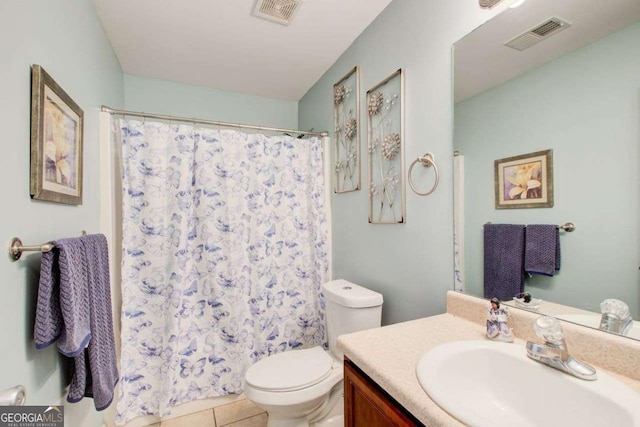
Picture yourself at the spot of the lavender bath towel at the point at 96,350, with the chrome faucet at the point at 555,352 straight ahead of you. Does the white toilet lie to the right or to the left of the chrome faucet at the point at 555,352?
left

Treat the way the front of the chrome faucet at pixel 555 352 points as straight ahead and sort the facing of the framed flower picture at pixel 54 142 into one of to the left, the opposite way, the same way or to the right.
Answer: the opposite way

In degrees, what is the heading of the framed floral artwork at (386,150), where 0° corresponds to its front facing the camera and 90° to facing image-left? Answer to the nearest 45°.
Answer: approximately 45°

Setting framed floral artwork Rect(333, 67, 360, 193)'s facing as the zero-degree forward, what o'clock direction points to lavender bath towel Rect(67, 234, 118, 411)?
The lavender bath towel is roughly at 12 o'clock from the framed floral artwork.

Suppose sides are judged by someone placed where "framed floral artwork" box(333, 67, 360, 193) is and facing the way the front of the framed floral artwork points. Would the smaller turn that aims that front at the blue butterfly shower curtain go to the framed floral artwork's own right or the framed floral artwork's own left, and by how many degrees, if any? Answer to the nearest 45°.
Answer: approximately 45° to the framed floral artwork's own right

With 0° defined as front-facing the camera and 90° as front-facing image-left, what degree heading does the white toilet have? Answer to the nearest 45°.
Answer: approximately 45°

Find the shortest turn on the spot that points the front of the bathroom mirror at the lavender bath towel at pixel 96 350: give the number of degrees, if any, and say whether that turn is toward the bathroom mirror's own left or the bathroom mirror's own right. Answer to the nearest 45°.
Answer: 0° — it already faces it

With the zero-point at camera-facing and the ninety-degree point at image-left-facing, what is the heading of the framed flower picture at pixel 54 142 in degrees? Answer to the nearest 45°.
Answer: approximately 315°
